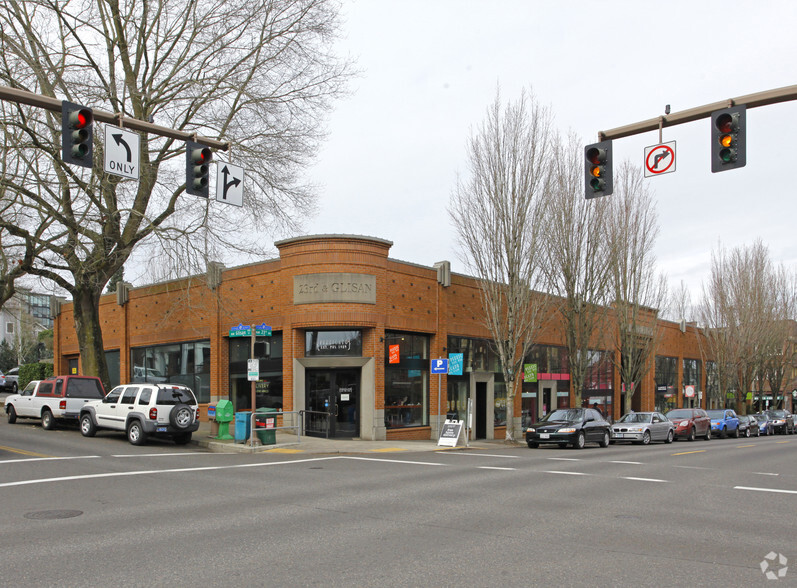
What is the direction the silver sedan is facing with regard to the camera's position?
facing the viewer and to the left of the viewer

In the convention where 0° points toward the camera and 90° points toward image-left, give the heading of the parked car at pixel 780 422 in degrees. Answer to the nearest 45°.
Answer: approximately 45°

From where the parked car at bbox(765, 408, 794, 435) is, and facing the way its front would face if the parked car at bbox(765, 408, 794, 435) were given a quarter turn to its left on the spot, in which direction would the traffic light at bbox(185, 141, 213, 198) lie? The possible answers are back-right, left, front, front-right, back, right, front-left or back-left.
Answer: front-right

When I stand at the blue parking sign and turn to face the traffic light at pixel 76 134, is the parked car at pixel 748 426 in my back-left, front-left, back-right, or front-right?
back-left

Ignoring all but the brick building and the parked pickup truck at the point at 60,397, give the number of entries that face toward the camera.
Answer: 1

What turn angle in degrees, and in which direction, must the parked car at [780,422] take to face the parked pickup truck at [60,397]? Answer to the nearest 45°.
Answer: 0° — it already faces it

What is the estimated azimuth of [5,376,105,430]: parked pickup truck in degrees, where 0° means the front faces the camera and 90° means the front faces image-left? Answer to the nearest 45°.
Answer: approximately 135°

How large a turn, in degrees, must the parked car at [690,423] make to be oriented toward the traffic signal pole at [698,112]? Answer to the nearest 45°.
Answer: approximately 45° to its left

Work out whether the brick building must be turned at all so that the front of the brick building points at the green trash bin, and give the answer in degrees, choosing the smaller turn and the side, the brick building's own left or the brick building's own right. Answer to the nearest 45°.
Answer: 0° — it already faces it

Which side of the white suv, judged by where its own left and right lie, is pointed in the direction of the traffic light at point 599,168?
back

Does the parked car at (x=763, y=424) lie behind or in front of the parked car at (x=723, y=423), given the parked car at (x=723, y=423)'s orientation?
behind

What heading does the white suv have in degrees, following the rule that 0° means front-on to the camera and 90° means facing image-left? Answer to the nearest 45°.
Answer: approximately 135°

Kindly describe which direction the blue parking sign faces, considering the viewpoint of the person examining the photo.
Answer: facing the viewer

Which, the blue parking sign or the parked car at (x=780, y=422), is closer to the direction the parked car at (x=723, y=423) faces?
the blue parking sign

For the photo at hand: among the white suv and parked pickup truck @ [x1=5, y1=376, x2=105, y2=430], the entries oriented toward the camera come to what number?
0

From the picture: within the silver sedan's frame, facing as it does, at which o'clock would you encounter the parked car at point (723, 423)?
The parked car is roughly at 5 o'clock from the silver sedan.

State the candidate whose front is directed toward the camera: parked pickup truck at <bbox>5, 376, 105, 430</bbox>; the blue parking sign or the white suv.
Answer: the blue parking sign
